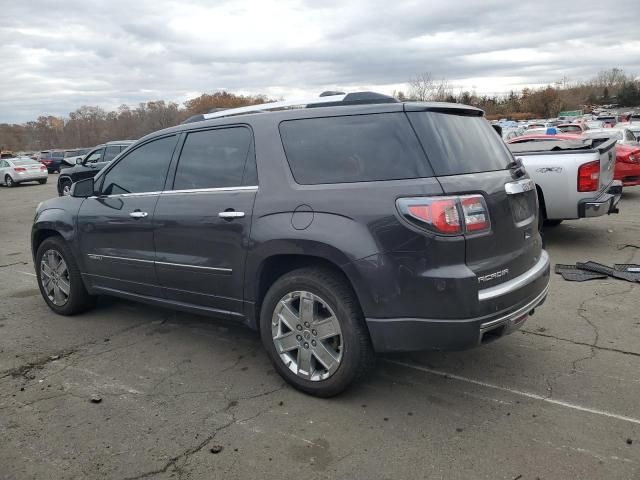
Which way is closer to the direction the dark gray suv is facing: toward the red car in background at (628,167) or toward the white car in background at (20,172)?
the white car in background

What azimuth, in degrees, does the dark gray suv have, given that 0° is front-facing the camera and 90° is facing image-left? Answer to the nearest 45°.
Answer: approximately 135°

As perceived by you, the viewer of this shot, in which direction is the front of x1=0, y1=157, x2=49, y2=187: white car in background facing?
facing away from the viewer and to the left of the viewer

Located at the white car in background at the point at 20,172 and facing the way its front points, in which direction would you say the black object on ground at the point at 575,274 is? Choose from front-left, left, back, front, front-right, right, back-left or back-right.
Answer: back-left

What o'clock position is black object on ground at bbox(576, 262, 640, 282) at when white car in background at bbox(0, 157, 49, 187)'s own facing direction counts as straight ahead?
The black object on ground is roughly at 7 o'clock from the white car in background.

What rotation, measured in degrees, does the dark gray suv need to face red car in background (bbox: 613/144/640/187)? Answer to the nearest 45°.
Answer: approximately 90° to its right

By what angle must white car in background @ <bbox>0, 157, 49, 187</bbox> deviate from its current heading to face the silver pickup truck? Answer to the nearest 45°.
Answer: approximately 135° to its left

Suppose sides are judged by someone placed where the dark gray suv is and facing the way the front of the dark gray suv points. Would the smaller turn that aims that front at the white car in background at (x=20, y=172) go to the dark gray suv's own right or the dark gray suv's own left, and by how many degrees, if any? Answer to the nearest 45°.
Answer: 0° — it already faces it

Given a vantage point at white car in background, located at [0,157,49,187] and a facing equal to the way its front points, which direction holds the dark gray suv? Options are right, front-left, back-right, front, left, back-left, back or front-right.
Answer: back-left
